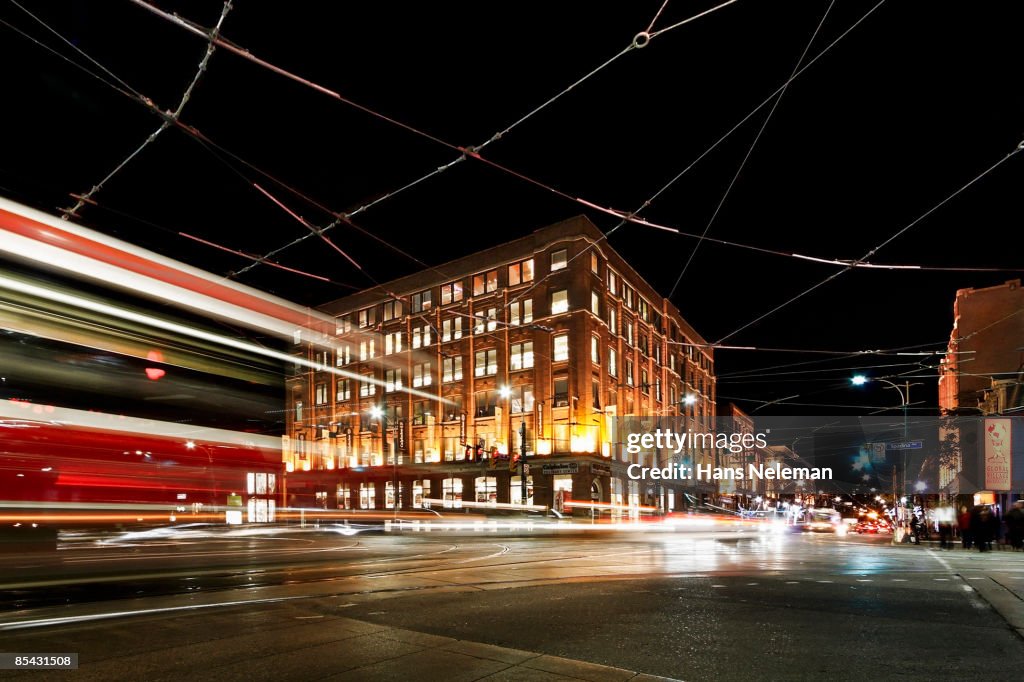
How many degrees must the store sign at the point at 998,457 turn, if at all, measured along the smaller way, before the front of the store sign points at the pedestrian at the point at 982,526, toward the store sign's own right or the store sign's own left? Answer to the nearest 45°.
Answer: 0° — it already faces them

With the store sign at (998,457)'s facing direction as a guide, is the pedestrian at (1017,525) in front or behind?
in front

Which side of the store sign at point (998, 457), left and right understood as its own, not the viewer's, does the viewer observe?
front
